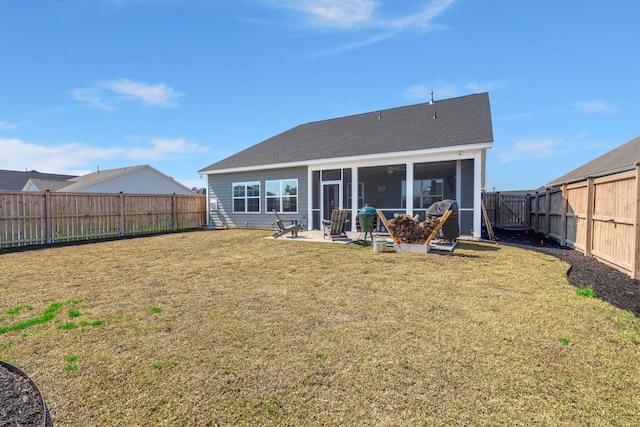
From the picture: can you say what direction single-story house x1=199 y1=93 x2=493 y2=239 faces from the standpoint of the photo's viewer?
facing away from the viewer and to the right of the viewer

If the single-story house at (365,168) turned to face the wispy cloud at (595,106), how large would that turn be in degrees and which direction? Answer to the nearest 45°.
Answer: approximately 45° to its right

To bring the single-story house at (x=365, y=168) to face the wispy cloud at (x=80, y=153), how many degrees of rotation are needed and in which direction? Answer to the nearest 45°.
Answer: approximately 90° to its left

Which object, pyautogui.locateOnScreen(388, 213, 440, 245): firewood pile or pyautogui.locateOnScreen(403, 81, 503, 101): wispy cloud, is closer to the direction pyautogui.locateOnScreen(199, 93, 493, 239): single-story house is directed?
the wispy cloud

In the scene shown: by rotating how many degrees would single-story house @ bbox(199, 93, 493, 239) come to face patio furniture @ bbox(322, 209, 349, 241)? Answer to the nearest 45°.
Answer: approximately 135° to its right

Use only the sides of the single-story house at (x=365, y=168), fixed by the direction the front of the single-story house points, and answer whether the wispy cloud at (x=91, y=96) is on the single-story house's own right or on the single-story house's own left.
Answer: on the single-story house's own left
